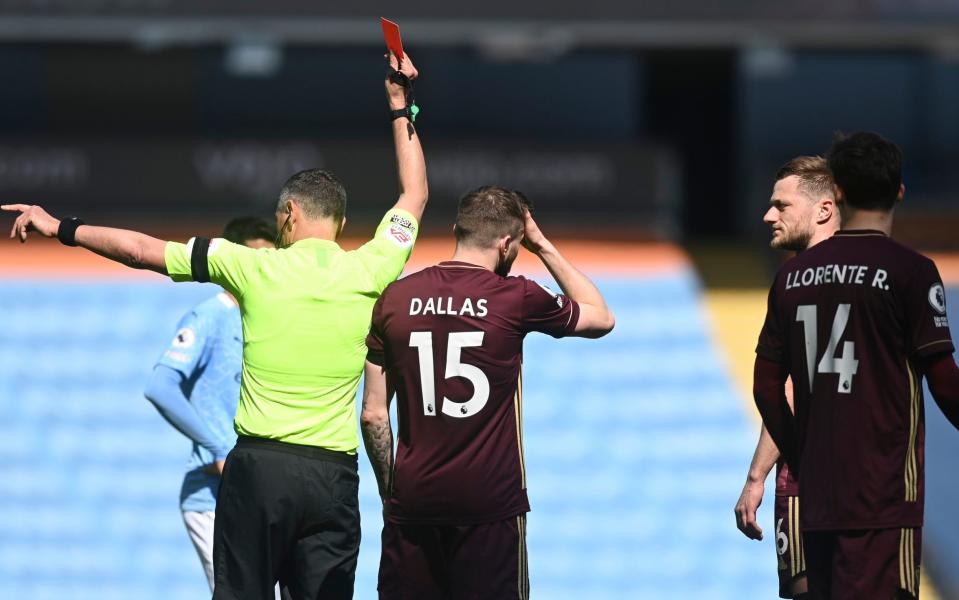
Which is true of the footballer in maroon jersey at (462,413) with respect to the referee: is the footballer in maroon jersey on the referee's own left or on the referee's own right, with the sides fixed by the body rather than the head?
on the referee's own right

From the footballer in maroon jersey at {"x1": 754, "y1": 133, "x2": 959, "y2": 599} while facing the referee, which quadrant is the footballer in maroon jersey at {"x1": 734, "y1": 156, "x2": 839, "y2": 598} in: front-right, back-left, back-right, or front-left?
front-right

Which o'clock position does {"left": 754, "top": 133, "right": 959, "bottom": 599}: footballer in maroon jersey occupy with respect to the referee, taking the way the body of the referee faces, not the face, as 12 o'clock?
The footballer in maroon jersey is roughly at 4 o'clock from the referee.

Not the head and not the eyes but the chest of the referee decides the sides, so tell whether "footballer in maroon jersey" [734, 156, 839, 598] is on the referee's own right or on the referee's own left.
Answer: on the referee's own right

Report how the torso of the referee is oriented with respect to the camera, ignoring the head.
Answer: away from the camera
